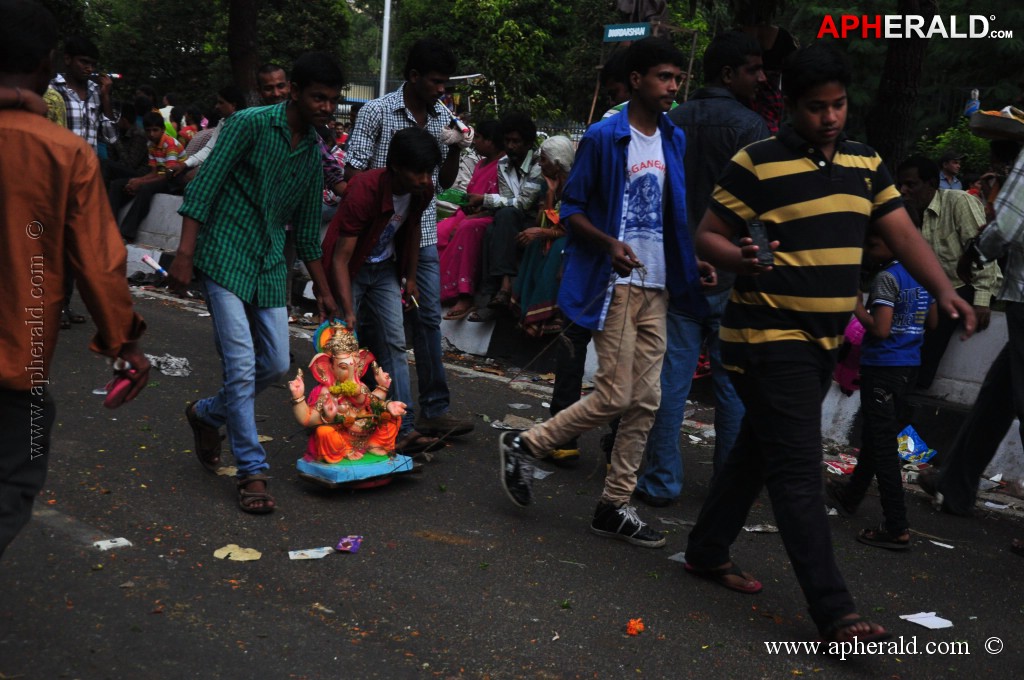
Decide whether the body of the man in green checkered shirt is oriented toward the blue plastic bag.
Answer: no

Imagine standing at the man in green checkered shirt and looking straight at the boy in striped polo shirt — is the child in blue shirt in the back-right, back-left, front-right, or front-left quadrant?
front-left

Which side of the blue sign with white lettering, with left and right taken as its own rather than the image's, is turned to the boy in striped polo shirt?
front

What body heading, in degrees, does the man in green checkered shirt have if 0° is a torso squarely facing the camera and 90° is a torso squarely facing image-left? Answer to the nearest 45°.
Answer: approximately 315°

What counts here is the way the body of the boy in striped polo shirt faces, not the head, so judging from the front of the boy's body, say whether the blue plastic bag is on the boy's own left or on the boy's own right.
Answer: on the boy's own left

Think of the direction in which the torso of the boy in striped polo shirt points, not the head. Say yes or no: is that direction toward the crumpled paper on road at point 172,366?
no

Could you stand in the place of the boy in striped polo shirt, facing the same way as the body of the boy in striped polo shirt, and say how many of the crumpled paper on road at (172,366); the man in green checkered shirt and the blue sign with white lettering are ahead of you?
0

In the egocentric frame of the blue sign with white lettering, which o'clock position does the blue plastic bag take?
The blue plastic bag is roughly at 11 o'clock from the blue sign with white lettering.

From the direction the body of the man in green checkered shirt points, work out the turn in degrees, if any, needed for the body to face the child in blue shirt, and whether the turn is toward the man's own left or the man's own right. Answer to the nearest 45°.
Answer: approximately 45° to the man's own left

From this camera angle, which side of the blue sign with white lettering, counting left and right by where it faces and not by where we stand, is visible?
front

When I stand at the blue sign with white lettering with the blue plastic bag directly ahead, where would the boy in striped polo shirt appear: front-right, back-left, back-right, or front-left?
front-right

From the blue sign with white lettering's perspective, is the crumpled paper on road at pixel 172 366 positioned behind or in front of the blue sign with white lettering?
in front

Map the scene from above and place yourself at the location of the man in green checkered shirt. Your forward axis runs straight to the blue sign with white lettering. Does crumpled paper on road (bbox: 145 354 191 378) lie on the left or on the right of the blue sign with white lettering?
left

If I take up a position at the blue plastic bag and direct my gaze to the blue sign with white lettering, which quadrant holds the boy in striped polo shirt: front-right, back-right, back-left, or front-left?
back-left

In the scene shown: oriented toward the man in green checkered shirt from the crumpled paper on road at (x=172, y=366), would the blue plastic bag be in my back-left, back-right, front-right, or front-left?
front-left

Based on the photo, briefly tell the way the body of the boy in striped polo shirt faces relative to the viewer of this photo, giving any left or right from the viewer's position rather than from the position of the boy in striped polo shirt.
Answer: facing the viewer and to the right of the viewer
